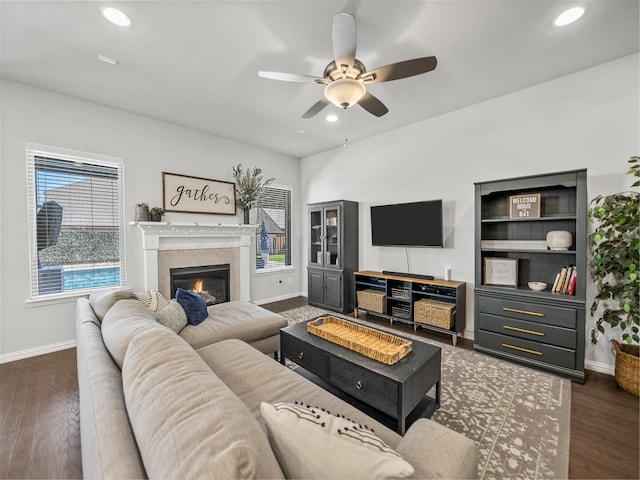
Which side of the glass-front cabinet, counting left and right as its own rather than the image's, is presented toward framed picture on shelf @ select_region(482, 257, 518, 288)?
left

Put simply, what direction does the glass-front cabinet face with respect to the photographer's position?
facing the viewer and to the left of the viewer

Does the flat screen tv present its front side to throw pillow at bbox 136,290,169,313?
yes

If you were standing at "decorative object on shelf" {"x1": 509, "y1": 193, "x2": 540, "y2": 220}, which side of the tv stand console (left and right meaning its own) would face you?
left

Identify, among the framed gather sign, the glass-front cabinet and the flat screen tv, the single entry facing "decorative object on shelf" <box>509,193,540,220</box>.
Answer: the framed gather sign

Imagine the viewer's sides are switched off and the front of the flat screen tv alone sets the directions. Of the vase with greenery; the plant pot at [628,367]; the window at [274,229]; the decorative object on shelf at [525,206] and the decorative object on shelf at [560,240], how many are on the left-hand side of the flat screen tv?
3

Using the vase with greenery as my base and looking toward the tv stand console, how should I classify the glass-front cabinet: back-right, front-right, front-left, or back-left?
front-left

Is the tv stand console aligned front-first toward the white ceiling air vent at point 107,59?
yes

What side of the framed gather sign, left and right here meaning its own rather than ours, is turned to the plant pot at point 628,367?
front

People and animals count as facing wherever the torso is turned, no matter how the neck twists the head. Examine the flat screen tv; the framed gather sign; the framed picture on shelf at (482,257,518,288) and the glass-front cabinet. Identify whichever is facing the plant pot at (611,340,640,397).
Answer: the framed gather sign

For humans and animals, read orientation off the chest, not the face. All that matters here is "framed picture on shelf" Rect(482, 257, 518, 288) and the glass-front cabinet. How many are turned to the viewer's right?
0

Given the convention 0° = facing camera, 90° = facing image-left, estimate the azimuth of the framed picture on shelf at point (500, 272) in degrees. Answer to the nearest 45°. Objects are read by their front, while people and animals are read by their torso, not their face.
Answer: approximately 45°

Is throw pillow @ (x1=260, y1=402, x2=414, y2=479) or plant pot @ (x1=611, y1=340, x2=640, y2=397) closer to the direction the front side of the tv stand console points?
the throw pillow

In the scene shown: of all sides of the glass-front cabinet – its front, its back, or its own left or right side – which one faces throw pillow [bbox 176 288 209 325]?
front

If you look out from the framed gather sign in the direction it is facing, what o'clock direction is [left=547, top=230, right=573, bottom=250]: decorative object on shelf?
The decorative object on shelf is roughly at 12 o'clock from the framed gather sign.

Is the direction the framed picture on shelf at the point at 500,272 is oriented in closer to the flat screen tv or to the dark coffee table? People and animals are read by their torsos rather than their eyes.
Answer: the dark coffee table

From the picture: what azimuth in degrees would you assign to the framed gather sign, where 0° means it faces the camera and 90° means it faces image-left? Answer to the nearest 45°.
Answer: approximately 315°

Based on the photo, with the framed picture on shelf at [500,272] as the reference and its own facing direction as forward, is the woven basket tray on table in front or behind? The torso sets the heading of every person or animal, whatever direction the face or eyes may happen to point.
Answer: in front
